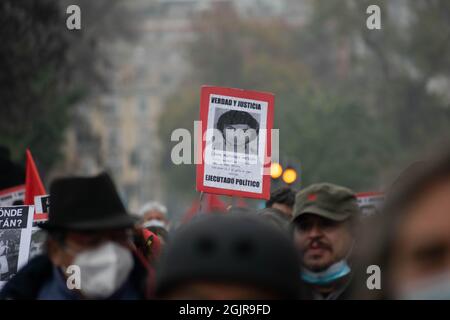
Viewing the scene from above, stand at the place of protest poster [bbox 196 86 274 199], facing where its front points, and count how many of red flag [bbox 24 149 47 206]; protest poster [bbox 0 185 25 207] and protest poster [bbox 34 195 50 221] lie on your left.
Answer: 0

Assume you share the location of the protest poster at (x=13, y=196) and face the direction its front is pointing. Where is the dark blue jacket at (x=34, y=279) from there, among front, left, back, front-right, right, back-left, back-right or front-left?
front

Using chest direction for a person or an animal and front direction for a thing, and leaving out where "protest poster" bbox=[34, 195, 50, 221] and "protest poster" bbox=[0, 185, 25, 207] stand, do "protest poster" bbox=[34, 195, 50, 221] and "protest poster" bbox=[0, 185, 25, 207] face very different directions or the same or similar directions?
same or similar directions

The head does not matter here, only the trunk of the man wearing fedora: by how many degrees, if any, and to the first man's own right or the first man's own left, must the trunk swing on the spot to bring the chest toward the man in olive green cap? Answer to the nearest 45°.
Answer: approximately 90° to the first man's own left

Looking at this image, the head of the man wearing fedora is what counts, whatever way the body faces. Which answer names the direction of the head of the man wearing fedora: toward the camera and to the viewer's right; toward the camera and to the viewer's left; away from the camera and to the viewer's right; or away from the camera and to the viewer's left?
toward the camera and to the viewer's right

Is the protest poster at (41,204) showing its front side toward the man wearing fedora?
yes

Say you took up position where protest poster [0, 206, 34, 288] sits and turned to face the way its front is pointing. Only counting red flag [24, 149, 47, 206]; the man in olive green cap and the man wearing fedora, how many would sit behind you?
1

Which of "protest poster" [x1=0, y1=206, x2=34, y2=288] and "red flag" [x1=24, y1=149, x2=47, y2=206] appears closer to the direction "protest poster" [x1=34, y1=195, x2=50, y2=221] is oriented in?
the protest poster

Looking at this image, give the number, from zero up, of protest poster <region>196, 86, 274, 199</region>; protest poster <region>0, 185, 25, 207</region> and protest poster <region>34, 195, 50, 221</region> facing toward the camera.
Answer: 3

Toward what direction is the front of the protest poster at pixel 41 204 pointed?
toward the camera

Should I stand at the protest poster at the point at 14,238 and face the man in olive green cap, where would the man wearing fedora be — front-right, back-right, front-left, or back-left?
front-right

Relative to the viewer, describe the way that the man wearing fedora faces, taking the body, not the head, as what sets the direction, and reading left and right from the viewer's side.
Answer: facing the viewer and to the right of the viewer

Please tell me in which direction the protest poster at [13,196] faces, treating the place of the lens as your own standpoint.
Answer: facing the viewer

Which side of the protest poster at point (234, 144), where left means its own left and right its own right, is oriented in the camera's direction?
front

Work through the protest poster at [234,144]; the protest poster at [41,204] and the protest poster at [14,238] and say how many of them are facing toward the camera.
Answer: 3
